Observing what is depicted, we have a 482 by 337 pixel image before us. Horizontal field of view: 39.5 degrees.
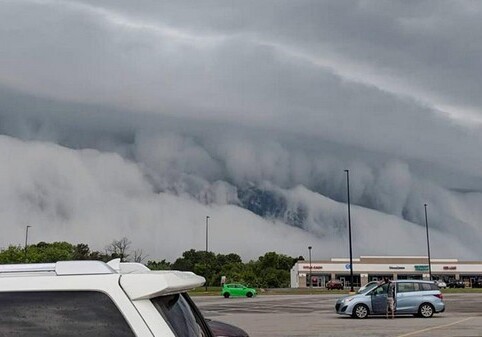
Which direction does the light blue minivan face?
to the viewer's left

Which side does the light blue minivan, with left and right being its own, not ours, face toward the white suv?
left
